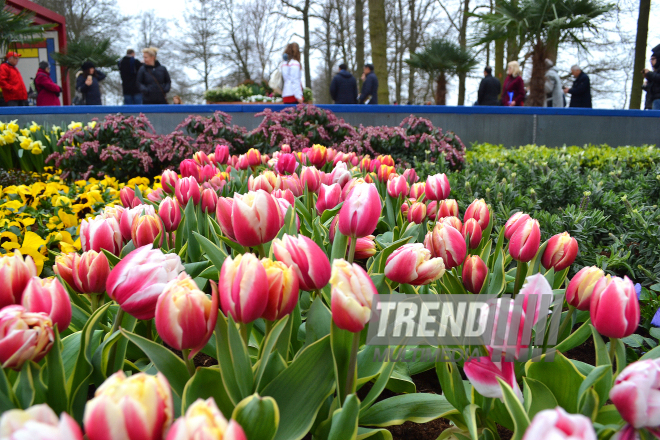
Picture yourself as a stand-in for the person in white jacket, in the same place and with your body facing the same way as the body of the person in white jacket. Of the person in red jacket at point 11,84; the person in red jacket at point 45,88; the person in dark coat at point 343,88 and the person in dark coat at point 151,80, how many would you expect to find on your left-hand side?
3

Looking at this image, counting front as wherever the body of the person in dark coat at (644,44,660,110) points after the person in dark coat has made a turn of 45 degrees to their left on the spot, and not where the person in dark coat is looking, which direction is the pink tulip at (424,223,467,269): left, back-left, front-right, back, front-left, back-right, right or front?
front-left

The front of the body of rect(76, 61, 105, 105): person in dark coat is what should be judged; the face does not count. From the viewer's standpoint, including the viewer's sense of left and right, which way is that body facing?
facing the viewer and to the right of the viewer

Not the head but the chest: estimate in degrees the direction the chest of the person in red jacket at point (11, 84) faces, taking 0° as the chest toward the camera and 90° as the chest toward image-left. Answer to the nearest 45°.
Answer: approximately 315°

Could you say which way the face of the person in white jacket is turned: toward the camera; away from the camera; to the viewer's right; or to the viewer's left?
away from the camera

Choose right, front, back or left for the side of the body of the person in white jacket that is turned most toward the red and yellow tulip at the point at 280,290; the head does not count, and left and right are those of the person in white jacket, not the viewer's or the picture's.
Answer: back

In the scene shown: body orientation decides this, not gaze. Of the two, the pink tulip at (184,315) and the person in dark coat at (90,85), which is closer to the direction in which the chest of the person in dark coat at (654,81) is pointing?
the person in dark coat

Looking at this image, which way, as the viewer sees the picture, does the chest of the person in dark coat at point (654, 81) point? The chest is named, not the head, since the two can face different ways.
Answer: to the viewer's left

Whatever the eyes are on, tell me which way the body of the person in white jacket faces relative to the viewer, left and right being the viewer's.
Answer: facing away from the viewer

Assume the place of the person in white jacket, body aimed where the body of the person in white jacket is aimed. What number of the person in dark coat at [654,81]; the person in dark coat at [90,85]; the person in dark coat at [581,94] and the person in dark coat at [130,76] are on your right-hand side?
2

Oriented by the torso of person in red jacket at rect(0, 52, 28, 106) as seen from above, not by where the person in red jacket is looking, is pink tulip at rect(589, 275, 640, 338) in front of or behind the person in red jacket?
in front
